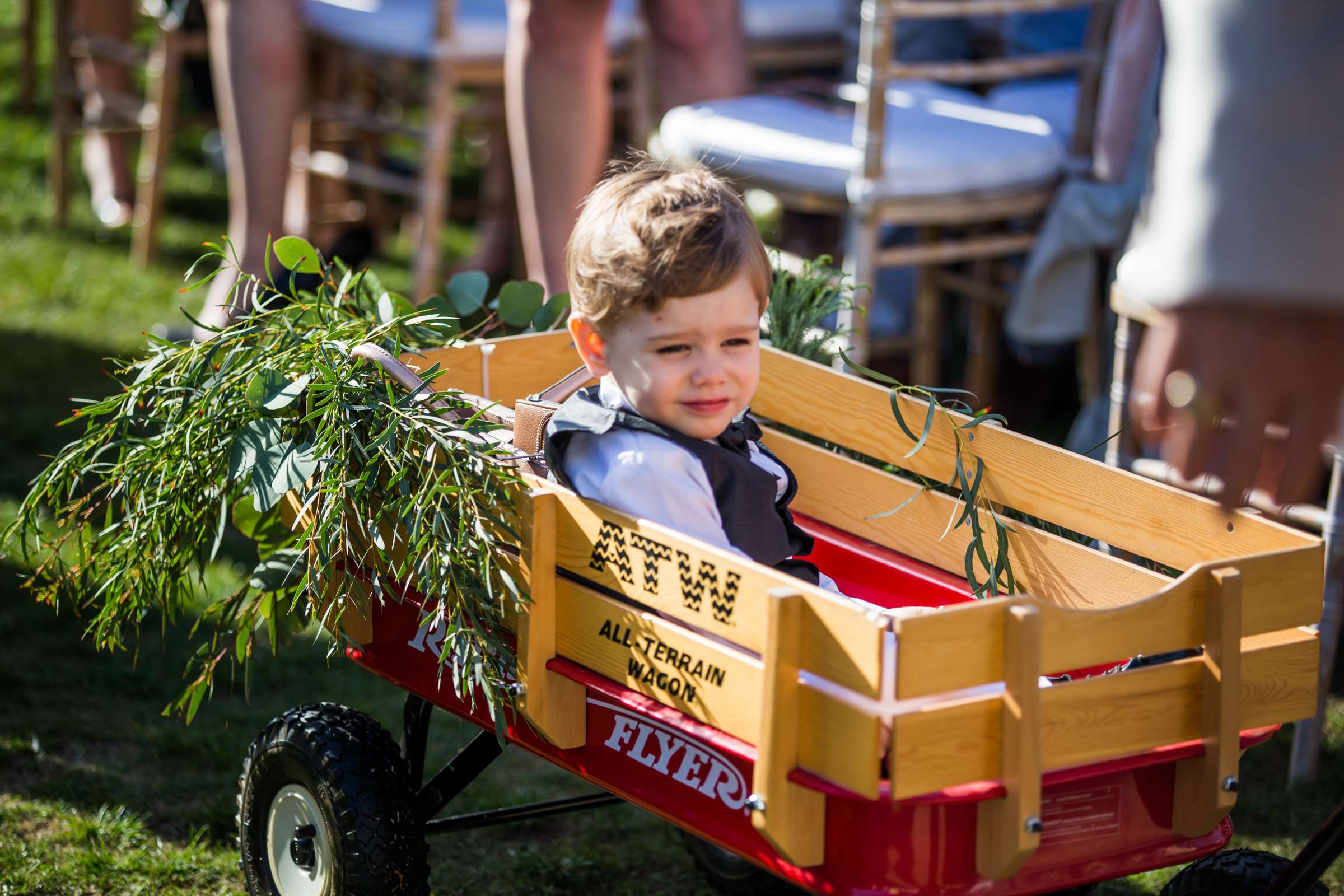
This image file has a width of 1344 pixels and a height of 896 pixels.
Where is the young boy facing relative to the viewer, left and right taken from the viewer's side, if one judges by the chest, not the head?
facing the viewer and to the right of the viewer
